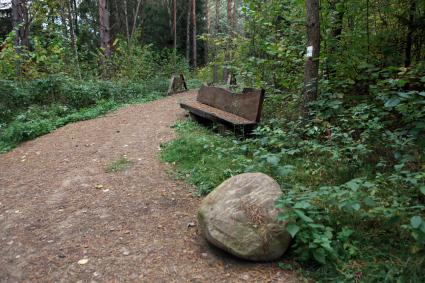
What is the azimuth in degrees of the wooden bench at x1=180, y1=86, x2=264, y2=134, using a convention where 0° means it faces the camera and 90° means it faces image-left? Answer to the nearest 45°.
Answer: approximately 45°

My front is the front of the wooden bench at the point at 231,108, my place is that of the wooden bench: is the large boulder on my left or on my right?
on my left

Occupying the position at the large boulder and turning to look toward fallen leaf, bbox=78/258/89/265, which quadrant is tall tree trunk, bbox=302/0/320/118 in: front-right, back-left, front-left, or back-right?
back-right

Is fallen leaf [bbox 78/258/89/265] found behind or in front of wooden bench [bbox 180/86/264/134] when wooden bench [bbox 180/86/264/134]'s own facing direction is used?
in front

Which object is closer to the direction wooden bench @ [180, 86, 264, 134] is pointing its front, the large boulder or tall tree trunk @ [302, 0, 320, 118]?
the large boulder
